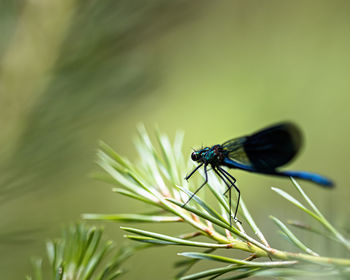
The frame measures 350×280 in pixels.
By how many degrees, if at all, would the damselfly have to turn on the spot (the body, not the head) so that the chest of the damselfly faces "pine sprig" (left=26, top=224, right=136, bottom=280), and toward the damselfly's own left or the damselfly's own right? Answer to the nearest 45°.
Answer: approximately 45° to the damselfly's own left

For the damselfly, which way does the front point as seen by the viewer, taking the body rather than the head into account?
to the viewer's left
